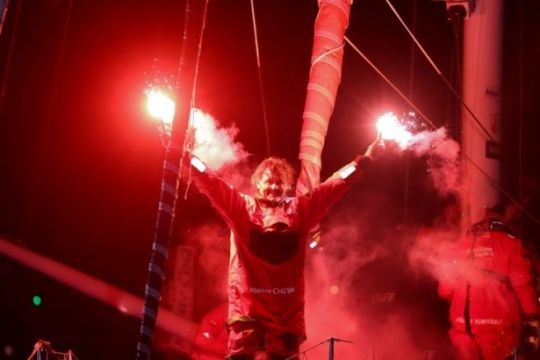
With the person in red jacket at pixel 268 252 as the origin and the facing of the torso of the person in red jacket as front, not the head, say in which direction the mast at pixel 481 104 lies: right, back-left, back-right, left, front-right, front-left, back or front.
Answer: back-left

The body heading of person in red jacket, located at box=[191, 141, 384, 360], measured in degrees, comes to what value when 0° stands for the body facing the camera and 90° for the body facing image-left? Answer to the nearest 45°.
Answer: approximately 0°

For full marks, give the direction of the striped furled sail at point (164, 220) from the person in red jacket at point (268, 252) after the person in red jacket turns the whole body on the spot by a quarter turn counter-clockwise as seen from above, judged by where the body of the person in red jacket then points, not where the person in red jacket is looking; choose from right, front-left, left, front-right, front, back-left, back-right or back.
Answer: back
